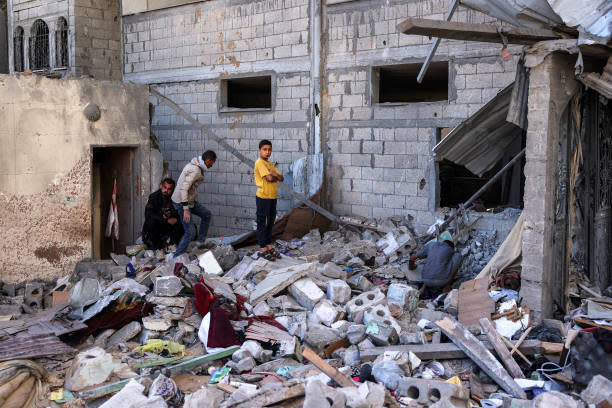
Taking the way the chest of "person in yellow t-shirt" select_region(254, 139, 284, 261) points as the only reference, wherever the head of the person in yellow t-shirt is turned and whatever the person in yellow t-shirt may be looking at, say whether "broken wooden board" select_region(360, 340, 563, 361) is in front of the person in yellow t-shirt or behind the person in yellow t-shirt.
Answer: in front

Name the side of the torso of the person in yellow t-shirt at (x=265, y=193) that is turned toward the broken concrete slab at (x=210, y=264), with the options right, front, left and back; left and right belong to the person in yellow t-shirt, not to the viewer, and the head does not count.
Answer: right

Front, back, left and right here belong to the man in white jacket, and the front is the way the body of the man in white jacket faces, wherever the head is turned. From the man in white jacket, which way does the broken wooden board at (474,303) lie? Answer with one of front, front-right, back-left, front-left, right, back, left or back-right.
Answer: front-right

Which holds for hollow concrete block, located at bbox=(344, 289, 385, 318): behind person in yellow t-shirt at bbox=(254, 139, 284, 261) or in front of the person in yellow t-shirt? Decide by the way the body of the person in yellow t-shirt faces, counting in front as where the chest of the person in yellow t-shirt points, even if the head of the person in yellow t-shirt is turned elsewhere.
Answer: in front

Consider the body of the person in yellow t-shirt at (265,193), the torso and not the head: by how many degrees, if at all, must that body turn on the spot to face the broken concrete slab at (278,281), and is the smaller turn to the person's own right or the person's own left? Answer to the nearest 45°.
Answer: approximately 45° to the person's own right

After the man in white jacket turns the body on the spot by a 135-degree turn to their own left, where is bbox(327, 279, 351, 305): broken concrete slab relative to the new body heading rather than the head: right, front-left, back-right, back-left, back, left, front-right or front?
back

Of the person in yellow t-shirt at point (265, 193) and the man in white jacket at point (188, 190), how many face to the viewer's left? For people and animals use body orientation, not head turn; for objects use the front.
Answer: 0

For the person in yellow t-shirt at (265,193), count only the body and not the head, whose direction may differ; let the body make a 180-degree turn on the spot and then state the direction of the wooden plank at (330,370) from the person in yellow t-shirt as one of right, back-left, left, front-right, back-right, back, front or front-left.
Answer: back-left

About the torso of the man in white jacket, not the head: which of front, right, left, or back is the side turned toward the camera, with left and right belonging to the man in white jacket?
right
